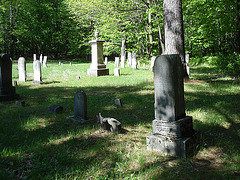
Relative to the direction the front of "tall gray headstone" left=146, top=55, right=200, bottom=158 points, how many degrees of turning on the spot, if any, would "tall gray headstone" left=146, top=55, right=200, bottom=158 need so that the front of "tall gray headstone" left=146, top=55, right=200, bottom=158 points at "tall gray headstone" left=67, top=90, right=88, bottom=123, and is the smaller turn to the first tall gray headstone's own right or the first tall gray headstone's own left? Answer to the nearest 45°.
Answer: approximately 90° to the first tall gray headstone's own right

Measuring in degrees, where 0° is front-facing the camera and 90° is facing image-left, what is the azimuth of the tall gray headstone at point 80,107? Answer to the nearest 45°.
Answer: approximately 45°

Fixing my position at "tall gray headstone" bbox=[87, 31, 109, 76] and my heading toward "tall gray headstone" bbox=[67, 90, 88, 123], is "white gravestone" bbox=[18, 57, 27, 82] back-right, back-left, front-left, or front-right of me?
front-right

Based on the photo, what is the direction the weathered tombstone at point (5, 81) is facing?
toward the camera

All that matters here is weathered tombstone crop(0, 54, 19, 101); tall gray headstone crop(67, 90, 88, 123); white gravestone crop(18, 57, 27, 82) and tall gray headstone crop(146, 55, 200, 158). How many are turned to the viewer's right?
0

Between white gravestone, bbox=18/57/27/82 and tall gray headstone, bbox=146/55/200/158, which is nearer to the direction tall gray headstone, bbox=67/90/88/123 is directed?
the tall gray headstone

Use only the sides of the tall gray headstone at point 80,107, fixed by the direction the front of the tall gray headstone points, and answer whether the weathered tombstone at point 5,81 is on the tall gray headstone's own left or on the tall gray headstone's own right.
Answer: on the tall gray headstone's own right

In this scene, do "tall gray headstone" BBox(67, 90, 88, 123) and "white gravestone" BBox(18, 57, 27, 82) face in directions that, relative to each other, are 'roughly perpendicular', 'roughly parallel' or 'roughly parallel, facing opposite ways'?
roughly parallel

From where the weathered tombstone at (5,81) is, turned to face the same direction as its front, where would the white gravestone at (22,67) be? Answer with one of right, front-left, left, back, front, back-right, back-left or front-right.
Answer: back

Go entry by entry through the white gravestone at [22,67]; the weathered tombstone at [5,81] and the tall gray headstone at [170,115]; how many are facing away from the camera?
0

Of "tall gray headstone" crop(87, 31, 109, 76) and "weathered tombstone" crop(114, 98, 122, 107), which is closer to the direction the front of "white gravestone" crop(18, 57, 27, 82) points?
the weathered tombstone

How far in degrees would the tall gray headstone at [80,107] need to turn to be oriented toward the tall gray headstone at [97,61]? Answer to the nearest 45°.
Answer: approximately 135° to its right

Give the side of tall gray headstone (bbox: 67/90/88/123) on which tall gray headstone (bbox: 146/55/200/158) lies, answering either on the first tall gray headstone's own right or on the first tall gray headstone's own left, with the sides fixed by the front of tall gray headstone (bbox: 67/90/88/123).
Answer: on the first tall gray headstone's own left

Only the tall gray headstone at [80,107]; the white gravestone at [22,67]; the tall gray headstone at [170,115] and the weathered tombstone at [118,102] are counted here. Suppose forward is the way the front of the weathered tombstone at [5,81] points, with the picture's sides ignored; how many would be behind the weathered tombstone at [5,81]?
1
